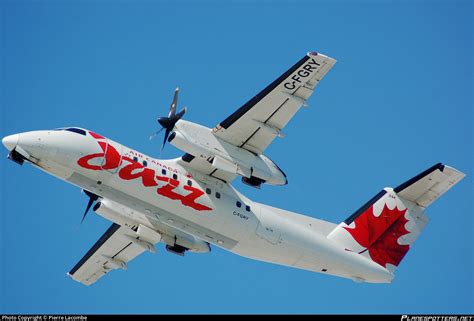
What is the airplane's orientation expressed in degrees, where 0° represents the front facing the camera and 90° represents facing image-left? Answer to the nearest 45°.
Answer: approximately 45°
